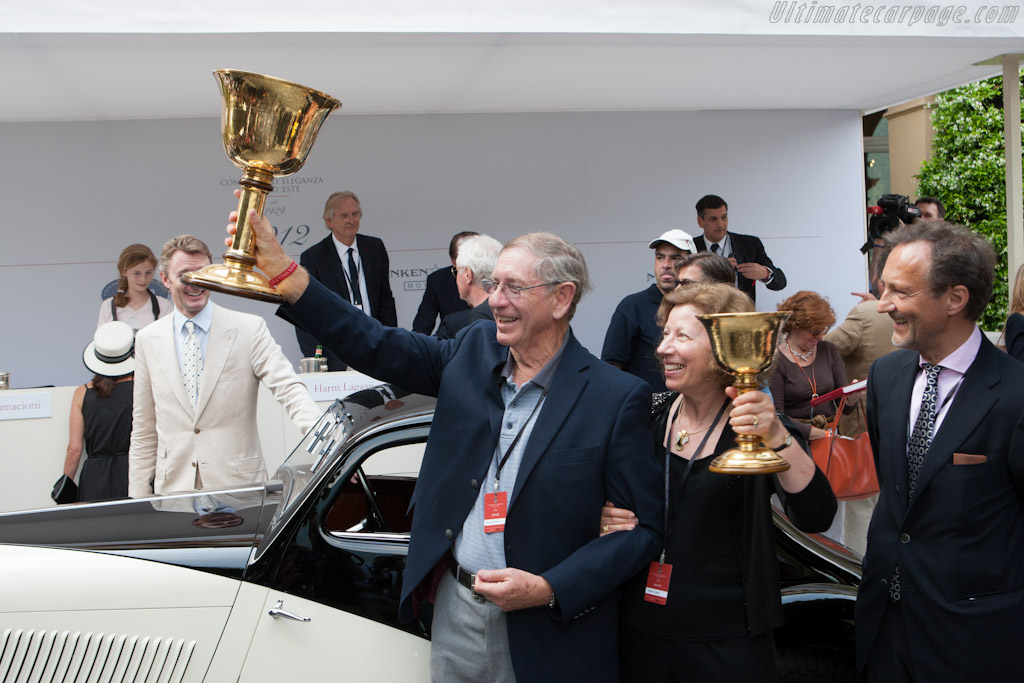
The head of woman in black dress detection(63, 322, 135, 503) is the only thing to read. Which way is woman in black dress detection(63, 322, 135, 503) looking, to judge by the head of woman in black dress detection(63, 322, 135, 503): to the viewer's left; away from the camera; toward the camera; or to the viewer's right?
away from the camera

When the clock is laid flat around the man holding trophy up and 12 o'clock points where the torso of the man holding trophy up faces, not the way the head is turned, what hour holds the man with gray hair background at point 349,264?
The man with gray hair background is roughly at 4 o'clock from the man holding trophy up.

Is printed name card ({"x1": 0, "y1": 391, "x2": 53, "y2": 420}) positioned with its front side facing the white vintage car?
yes

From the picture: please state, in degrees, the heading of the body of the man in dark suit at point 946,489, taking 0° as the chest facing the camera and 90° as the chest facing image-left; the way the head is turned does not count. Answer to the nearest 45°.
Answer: approximately 45°

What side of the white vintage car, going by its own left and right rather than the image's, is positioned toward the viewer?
left

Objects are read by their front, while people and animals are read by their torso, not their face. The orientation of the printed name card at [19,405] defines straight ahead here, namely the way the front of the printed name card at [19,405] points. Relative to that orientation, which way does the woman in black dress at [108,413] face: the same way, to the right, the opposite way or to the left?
the opposite way

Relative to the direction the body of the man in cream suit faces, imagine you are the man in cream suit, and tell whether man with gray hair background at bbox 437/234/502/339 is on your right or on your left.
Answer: on your left

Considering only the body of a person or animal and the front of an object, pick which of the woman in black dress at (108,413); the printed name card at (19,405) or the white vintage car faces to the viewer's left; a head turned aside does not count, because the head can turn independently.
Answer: the white vintage car

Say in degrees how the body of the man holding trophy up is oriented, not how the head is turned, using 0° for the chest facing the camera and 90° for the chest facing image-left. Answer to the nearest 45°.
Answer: approximately 45°

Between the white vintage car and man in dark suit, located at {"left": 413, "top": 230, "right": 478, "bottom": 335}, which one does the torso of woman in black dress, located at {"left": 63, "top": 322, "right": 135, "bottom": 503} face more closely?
the man in dark suit

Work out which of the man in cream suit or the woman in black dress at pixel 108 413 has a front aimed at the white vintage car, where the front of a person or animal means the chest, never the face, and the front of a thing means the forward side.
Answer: the man in cream suit

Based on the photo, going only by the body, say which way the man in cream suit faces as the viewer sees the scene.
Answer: toward the camera

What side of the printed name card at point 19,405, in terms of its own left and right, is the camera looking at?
front

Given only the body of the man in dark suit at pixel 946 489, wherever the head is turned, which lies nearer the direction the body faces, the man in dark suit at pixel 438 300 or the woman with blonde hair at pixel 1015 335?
the man in dark suit
